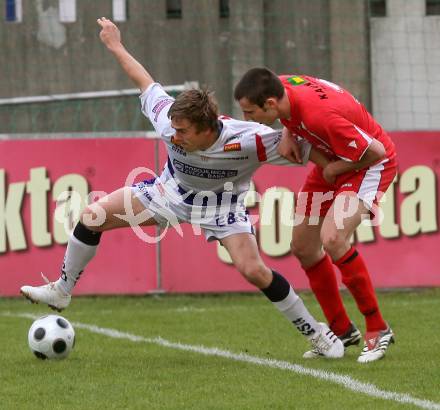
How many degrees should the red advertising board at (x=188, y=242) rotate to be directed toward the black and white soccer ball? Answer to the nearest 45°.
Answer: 0° — it already faces it

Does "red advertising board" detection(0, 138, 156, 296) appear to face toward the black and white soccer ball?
yes

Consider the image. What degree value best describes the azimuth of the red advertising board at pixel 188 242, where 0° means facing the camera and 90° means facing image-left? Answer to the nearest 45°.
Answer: approximately 0°

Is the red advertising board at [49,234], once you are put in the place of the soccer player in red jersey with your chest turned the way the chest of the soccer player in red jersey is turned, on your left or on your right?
on your right

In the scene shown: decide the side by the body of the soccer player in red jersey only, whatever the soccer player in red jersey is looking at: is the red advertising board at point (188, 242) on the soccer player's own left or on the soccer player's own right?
on the soccer player's own right

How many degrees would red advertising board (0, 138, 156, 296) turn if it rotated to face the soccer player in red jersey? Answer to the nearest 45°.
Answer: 0° — it already faces them

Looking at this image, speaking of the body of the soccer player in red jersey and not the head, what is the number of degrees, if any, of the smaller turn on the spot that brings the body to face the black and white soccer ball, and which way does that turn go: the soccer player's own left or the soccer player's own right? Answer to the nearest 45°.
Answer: approximately 45° to the soccer player's own right

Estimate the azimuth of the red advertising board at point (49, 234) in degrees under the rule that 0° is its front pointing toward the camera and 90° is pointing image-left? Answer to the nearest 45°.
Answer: approximately 0°

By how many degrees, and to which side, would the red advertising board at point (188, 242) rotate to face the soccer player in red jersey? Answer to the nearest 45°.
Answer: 0° — it already faces them
